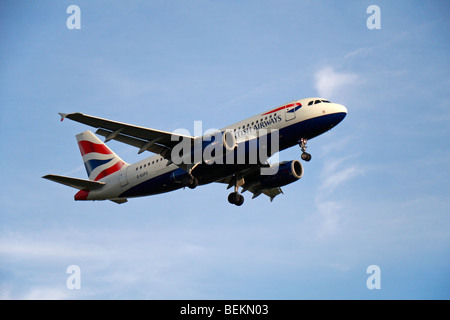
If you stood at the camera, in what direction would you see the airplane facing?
facing the viewer and to the right of the viewer
